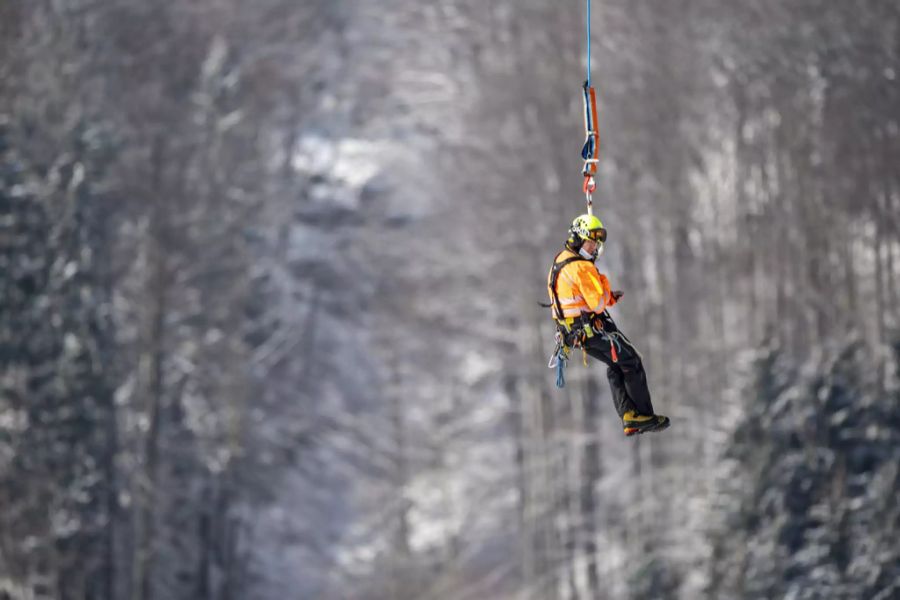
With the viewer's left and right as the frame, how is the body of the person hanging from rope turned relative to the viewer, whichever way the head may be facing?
facing to the right of the viewer
